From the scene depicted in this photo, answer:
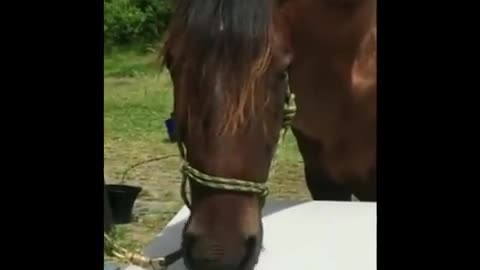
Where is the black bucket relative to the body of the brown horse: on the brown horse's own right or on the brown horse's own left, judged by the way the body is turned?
on the brown horse's own right

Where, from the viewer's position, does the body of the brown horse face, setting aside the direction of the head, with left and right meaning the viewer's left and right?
facing the viewer and to the left of the viewer
